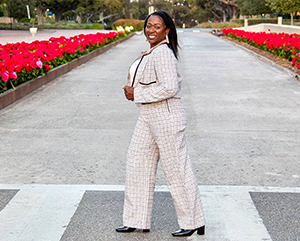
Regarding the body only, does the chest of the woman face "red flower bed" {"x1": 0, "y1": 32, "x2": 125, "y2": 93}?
no

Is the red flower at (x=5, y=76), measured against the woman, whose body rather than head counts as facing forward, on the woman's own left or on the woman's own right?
on the woman's own right

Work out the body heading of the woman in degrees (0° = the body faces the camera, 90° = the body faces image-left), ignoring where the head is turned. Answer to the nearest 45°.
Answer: approximately 90°
